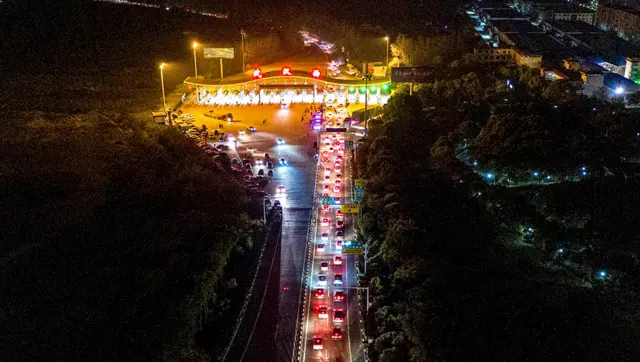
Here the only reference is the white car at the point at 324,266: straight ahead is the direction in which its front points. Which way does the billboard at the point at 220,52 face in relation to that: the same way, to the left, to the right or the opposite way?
the opposite way

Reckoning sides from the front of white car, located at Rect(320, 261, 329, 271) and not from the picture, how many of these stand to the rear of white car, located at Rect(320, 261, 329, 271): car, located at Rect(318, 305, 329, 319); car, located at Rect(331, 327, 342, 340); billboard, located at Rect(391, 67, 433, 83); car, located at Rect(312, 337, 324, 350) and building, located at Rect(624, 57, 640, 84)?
3

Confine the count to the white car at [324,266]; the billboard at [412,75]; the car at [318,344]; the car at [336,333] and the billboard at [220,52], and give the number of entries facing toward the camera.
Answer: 2

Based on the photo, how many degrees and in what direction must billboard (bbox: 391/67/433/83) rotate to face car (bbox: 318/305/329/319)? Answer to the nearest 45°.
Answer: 0° — it already faces it

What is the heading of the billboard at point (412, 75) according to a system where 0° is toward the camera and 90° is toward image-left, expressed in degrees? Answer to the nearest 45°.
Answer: approximately 0°

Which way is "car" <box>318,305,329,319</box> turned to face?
away from the camera

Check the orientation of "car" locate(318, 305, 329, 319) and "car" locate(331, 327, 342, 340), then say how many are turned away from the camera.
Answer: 2

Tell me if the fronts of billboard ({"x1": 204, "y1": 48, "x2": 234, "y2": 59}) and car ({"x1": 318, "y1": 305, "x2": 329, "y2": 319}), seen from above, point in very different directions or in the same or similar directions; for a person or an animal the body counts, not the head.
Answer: very different directions

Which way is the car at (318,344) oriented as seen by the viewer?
away from the camera

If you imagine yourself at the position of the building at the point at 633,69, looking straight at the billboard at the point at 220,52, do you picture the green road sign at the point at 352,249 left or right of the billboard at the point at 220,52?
left

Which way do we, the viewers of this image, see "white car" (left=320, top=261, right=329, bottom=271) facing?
facing away from the viewer

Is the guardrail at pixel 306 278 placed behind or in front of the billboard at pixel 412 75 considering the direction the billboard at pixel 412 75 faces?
in front

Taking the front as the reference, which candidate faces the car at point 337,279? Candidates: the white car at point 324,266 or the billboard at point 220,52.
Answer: the billboard

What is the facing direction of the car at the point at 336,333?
away from the camera

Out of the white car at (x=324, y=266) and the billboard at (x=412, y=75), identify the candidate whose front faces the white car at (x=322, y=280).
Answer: the billboard
